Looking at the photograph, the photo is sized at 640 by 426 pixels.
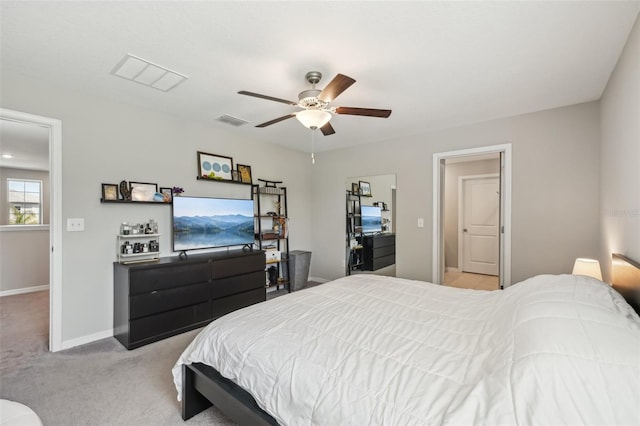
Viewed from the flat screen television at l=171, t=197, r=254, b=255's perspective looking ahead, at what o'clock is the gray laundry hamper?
The gray laundry hamper is roughly at 10 o'clock from the flat screen television.

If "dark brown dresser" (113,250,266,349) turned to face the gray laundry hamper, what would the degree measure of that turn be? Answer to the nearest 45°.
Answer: approximately 90° to its left

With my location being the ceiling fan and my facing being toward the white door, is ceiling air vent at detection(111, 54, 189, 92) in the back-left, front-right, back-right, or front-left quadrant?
back-left

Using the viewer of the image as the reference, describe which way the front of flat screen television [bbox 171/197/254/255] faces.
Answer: facing the viewer and to the right of the viewer

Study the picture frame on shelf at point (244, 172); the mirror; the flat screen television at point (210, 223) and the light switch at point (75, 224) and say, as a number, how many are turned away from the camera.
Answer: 0

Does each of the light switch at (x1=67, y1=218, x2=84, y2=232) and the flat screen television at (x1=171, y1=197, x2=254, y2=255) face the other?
no

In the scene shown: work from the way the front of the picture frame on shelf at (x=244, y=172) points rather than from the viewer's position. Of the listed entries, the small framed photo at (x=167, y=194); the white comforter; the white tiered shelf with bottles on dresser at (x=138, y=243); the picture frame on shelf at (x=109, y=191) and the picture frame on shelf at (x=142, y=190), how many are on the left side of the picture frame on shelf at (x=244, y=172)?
0

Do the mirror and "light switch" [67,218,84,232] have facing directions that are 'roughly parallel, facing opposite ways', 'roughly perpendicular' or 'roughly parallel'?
roughly perpendicular

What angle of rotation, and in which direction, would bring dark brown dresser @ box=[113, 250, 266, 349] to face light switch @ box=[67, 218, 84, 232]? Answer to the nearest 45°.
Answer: approximately 135° to its right

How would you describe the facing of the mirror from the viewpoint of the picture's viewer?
facing the viewer and to the left of the viewer

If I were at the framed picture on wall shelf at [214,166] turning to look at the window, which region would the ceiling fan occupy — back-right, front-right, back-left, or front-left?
back-left

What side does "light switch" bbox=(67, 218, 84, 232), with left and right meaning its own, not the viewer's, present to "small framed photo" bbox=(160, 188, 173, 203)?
left

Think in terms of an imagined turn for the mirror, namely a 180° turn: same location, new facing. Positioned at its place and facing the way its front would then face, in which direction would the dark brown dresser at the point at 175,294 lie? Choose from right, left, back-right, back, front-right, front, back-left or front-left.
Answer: back

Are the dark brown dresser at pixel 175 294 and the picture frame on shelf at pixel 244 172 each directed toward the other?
no

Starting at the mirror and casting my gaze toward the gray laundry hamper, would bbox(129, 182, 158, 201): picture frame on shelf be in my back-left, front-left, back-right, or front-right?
front-left

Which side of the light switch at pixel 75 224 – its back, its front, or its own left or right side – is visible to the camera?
front

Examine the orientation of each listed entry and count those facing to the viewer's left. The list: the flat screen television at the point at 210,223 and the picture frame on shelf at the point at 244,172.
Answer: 0

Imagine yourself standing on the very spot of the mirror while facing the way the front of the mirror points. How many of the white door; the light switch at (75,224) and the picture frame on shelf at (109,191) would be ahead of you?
2
